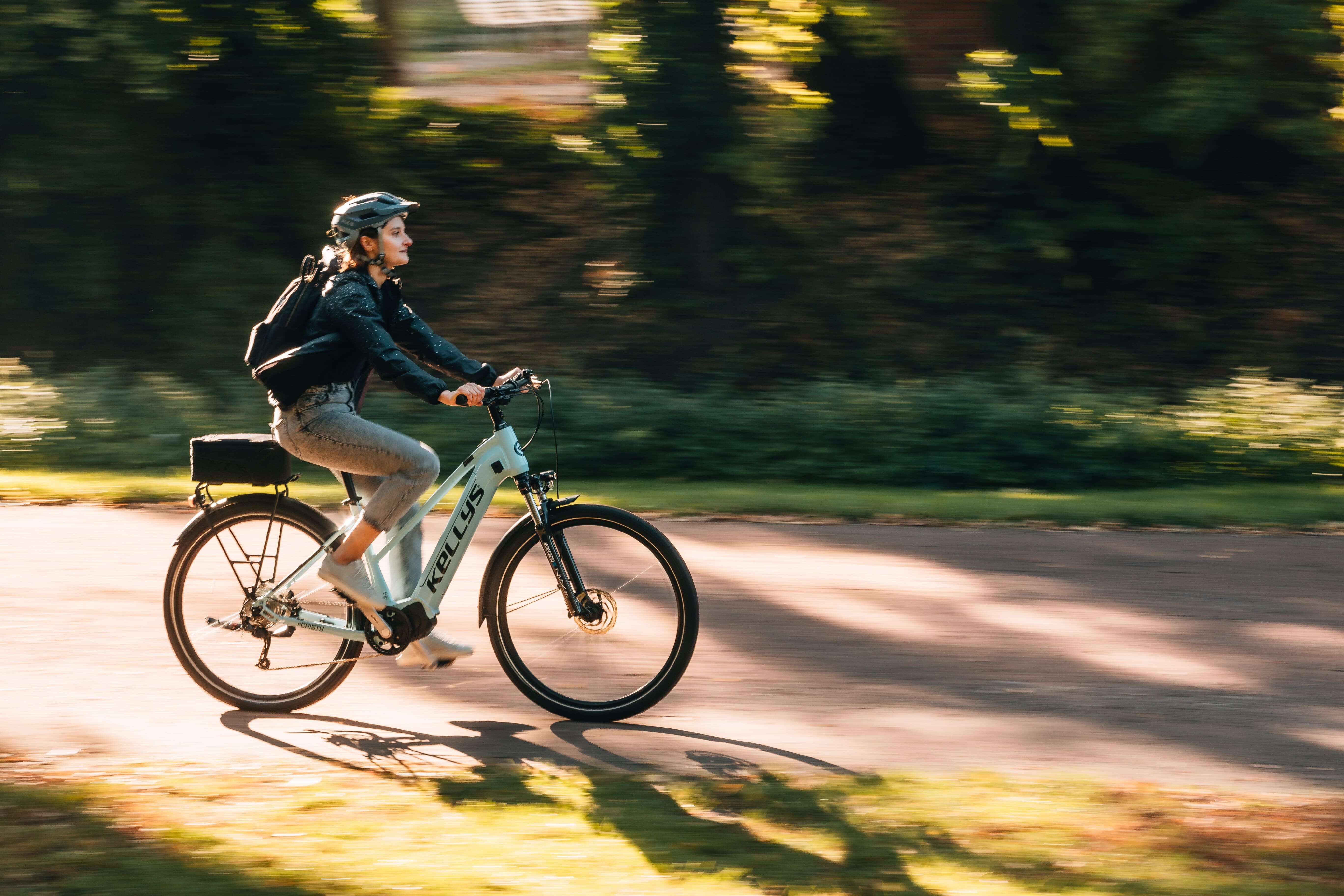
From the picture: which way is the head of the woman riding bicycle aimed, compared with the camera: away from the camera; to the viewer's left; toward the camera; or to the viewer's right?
to the viewer's right

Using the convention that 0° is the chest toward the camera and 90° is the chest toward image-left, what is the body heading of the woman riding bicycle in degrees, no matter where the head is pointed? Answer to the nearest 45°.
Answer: approximately 270°
